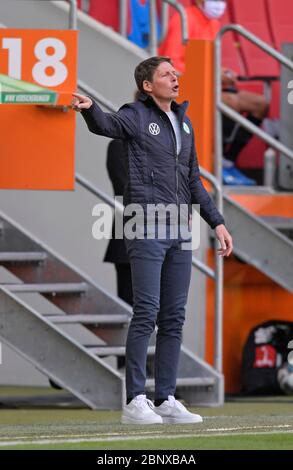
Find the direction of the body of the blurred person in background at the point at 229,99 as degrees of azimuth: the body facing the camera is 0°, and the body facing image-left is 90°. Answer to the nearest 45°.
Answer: approximately 315°

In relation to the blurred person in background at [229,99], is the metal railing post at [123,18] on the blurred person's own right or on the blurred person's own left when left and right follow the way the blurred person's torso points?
on the blurred person's own right

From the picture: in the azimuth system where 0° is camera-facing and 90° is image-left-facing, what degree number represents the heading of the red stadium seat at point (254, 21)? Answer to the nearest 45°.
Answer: approximately 315°

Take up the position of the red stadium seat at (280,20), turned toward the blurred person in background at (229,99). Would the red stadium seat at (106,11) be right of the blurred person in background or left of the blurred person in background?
right

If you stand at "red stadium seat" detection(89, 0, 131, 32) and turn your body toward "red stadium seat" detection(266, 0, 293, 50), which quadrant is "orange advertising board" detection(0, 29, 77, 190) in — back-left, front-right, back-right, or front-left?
back-right

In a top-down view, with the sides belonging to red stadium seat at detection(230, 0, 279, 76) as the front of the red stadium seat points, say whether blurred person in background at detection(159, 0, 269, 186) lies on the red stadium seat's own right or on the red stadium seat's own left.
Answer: on the red stadium seat's own right

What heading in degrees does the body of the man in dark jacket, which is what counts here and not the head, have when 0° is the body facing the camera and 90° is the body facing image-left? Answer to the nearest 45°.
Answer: approximately 315°
